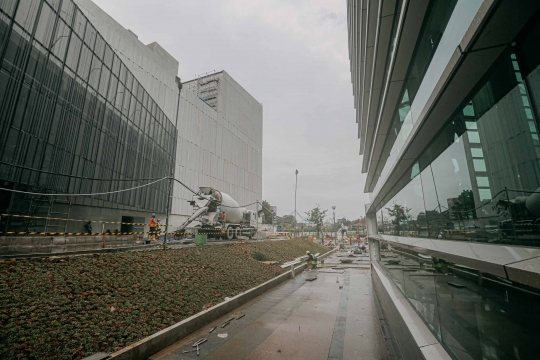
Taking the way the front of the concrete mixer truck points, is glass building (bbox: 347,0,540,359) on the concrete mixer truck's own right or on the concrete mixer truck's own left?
on the concrete mixer truck's own right

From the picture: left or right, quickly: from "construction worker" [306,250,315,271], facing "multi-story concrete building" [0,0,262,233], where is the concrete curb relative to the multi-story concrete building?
left

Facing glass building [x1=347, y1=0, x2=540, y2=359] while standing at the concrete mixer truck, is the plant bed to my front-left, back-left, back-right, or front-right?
front-right

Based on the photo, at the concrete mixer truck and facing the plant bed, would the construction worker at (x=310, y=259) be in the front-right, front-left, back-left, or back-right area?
front-left

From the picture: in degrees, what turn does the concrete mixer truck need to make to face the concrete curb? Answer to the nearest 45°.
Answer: approximately 135° to its right

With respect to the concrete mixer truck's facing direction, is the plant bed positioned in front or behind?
behind

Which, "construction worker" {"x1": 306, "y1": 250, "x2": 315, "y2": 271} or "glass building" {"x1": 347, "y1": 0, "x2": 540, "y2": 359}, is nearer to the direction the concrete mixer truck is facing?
the construction worker

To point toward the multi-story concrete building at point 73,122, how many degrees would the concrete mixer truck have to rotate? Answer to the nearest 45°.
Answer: approximately 180°

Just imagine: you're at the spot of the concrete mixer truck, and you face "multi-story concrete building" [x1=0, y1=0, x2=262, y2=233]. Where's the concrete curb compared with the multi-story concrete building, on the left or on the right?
left

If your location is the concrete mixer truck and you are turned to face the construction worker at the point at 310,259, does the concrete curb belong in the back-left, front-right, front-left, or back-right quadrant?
front-right

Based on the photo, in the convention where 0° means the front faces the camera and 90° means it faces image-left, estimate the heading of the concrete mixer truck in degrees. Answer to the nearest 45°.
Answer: approximately 225°
